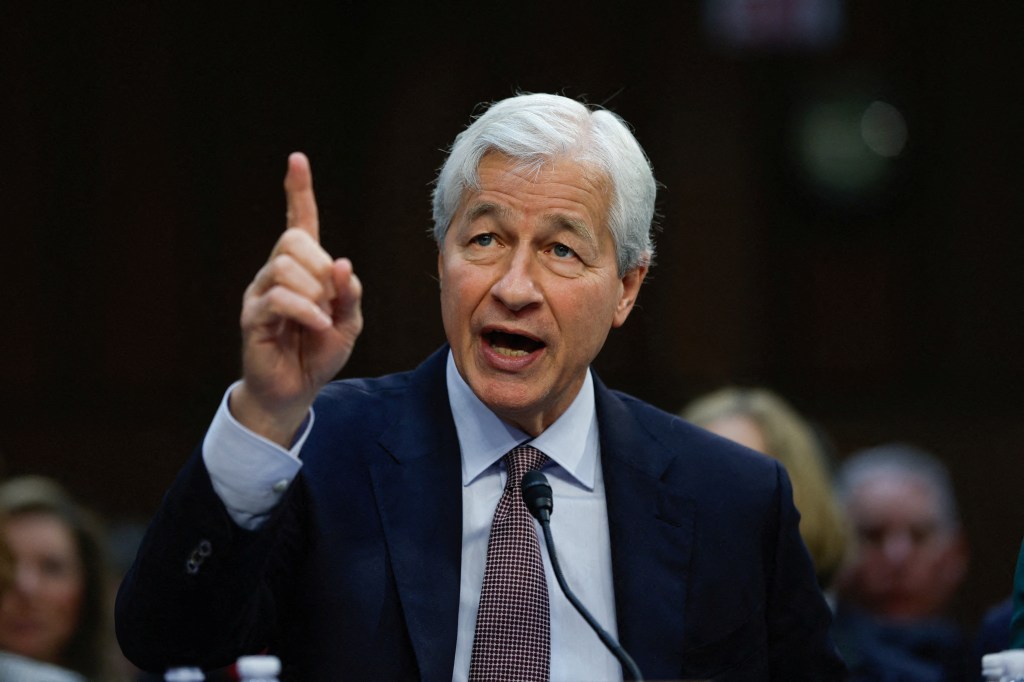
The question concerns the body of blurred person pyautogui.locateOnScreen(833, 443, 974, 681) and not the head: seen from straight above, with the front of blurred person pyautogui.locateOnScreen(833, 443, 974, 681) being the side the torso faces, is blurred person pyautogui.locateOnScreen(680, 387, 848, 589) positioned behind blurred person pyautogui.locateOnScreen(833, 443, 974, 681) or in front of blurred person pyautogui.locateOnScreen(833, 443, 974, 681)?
in front

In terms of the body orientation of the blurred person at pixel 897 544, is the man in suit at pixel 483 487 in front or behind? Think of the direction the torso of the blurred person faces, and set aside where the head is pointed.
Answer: in front

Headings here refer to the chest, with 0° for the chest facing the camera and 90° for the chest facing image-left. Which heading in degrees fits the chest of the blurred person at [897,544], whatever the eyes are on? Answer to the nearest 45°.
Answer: approximately 0°

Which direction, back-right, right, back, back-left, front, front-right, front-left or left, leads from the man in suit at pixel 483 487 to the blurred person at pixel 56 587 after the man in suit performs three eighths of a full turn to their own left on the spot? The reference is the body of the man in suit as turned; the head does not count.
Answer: left

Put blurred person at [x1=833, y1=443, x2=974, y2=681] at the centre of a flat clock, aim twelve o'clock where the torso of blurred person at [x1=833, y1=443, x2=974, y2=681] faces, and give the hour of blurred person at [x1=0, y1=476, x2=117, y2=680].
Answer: blurred person at [x1=0, y1=476, x2=117, y2=680] is roughly at 2 o'clock from blurred person at [x1=833, y1=443, x2=974, y2=681].

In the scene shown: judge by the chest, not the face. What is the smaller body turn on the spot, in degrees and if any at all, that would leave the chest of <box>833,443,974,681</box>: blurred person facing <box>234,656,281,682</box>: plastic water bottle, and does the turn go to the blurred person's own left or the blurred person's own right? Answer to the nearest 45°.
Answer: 0° — they already face it

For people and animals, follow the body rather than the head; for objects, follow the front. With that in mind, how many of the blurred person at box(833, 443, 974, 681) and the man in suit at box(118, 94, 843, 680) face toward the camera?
2

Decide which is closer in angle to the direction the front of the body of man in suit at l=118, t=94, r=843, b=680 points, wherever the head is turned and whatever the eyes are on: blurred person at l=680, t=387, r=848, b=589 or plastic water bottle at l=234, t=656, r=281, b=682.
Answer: the plastic water bottle

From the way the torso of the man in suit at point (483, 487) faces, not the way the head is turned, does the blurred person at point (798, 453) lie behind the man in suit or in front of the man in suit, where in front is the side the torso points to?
behind
